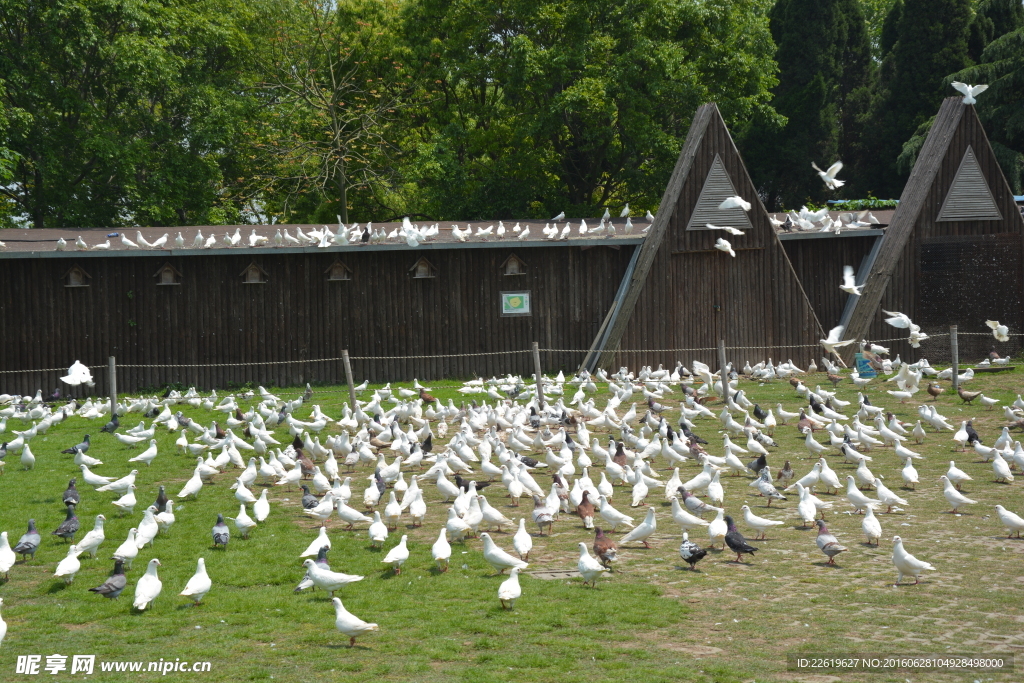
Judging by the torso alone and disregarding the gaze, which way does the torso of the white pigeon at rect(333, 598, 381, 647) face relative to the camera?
to the viewer's left

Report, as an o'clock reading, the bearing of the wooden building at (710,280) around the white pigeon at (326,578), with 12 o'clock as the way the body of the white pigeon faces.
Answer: The wooden building is roughly at 4 o'clock from the white pigeon.

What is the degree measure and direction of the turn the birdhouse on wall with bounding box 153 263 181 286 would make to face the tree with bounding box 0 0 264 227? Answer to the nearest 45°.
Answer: approximately 180°

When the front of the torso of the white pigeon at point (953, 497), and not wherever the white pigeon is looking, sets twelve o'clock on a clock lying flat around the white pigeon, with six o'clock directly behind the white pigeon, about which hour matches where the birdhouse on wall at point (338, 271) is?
The birdhouse on wall is roughly at 1 o'clock from the white pigeon.

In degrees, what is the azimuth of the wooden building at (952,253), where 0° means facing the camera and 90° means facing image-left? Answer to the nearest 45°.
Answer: approximately 0°

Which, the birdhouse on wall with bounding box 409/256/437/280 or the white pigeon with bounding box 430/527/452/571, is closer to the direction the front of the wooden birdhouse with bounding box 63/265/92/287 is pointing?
the white pigeon
